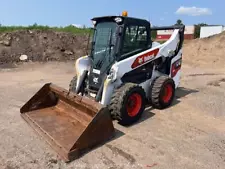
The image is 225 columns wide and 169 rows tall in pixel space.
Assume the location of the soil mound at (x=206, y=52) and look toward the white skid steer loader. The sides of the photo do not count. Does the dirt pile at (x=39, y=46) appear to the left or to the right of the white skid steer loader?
right

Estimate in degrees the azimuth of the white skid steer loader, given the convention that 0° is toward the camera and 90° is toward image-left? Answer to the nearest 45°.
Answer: approximately 45°

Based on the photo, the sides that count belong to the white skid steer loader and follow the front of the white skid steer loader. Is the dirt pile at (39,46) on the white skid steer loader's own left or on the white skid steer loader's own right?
on the white skid steer loader's own right

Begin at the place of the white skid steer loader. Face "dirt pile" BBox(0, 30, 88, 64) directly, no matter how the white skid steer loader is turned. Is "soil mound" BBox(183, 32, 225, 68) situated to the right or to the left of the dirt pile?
right

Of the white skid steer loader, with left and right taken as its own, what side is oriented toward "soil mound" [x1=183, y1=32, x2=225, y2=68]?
back
